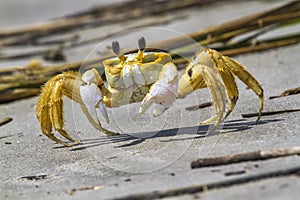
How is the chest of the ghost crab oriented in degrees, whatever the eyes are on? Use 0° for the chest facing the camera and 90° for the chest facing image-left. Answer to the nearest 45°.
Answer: approximately 0°

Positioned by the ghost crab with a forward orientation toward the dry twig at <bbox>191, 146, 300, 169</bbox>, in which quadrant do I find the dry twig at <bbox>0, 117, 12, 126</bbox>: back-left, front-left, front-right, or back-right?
back-right

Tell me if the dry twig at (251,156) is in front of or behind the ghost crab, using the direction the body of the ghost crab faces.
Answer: in front

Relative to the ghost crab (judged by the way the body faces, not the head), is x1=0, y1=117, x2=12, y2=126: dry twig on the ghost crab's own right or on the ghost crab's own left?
on the ghost crab's own right
